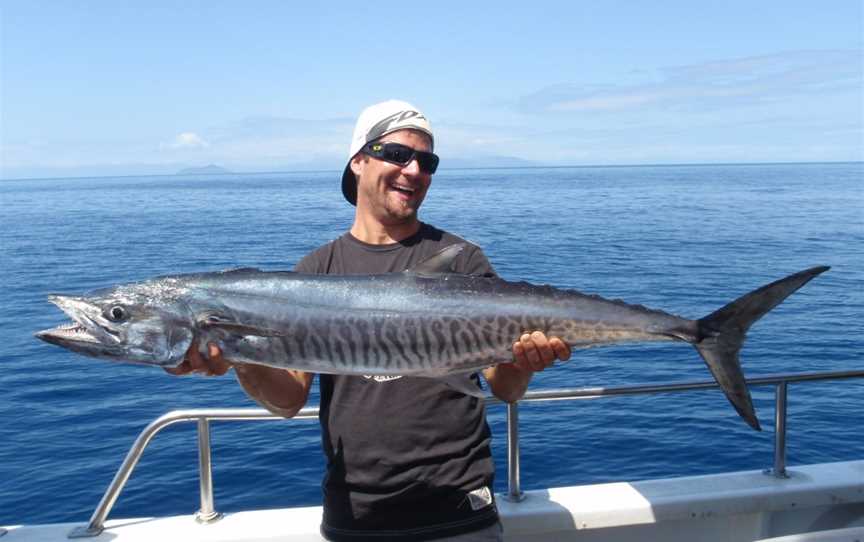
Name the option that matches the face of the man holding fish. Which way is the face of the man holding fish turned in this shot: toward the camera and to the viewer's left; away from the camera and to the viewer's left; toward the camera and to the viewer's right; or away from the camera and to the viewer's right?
toward the camera and to the viewer's right

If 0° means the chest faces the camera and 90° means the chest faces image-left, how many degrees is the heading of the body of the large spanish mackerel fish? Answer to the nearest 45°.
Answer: approximately 90°

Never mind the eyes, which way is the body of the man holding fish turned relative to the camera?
toward the camera
